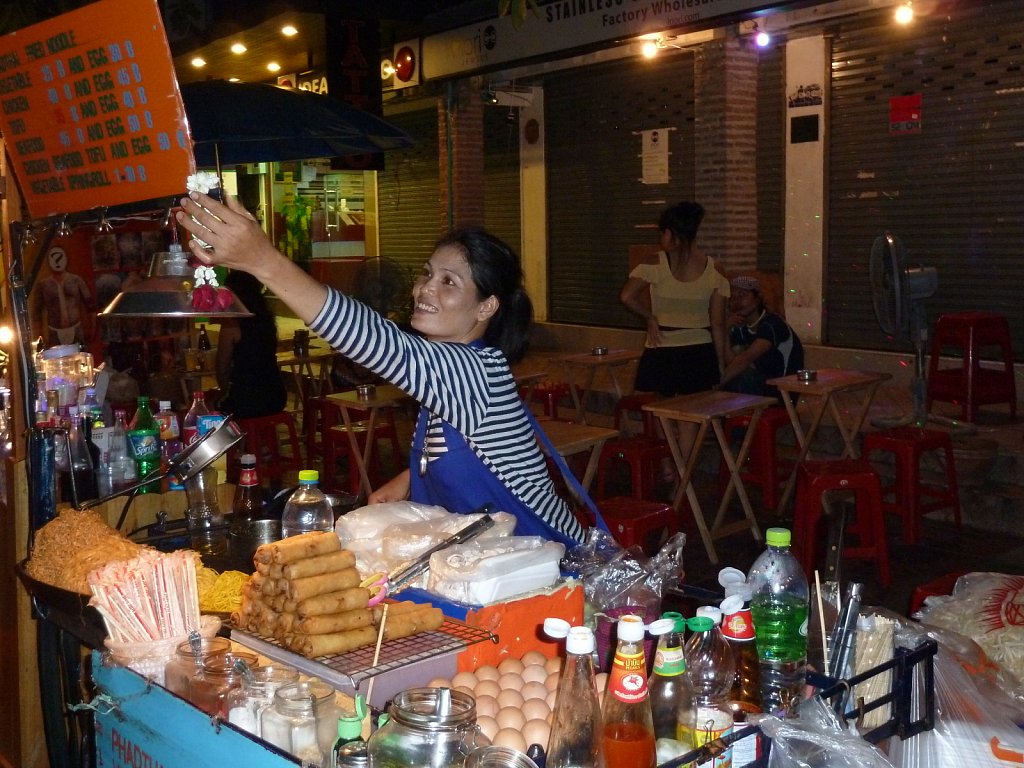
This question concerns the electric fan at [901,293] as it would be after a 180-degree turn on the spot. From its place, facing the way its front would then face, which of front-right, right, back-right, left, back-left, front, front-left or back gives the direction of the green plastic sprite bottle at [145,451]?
back-right

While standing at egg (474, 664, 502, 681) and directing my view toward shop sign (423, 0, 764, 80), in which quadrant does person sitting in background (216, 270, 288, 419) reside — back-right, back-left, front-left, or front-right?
front-left

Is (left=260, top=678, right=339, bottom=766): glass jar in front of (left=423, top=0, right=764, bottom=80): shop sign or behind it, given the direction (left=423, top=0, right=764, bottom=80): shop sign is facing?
in front

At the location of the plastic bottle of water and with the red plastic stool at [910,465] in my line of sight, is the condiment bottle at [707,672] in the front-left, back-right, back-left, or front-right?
back-left

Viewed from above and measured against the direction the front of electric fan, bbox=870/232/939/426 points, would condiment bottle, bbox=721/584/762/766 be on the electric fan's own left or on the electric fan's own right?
on the electric fan's own left

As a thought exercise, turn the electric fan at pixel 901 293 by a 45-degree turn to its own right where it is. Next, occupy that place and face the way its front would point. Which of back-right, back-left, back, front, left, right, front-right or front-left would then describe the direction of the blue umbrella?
left

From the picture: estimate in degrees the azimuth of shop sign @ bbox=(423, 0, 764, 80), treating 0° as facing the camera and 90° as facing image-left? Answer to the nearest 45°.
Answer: approximately 45°

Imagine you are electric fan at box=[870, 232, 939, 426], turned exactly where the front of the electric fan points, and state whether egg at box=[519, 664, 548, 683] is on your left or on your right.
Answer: on your left

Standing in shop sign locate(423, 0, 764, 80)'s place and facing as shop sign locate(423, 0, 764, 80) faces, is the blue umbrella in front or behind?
in front

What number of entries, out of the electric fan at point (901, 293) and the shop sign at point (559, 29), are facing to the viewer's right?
0

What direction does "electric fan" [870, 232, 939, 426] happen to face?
to the viewer's left

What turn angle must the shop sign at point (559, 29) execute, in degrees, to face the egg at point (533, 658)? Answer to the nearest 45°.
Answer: approximately 45° to its left

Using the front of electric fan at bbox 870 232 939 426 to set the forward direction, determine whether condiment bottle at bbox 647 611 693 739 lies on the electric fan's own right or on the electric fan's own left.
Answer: on the electric fan's own left

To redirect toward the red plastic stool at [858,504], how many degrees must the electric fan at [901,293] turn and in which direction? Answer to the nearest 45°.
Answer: approximately 90° to its left

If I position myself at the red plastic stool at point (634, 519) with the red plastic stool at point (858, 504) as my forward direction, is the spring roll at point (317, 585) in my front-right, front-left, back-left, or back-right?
back-right

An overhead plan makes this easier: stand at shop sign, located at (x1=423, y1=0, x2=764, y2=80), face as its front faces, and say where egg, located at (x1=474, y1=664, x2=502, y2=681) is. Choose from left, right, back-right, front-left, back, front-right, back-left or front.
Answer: front-left
